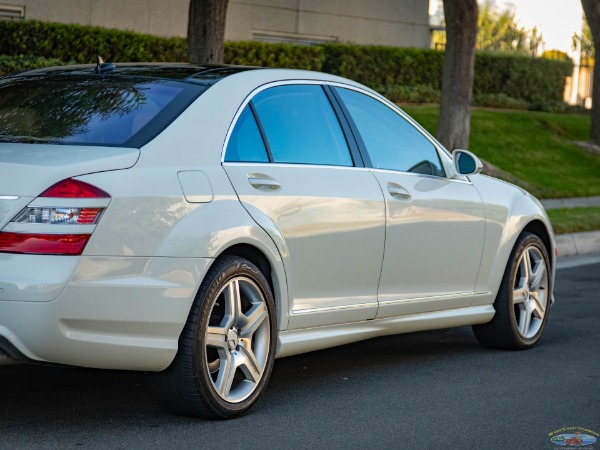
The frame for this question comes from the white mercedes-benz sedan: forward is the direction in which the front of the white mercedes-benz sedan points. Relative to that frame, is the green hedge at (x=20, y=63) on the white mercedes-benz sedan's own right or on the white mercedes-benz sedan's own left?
on the white mercedes-benz sedan's own left

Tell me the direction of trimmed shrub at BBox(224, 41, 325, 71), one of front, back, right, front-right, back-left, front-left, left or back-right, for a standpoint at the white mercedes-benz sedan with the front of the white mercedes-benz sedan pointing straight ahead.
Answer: front-left

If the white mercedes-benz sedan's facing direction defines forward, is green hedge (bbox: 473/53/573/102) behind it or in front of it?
in front

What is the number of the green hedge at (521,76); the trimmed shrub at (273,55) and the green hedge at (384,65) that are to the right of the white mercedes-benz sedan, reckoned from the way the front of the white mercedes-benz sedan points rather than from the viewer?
0

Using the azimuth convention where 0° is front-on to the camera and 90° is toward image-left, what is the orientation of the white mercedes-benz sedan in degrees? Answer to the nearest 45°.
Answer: approximately 225°

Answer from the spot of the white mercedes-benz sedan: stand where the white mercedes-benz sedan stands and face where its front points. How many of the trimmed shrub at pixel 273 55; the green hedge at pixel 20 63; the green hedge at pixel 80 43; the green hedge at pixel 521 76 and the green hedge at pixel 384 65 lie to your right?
0

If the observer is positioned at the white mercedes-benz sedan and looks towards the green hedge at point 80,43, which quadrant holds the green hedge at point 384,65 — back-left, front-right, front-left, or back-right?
front-right

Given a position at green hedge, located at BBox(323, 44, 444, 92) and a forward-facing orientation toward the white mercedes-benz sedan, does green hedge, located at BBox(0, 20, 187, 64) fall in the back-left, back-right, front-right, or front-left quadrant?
front-right

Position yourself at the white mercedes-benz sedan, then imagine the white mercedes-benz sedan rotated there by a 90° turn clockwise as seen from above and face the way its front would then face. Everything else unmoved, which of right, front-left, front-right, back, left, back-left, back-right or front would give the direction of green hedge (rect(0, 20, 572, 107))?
back-left

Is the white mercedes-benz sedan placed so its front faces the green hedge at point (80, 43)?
no

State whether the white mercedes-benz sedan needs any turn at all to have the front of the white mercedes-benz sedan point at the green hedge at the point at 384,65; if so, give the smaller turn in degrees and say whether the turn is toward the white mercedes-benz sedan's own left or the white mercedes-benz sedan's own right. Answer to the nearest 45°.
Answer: approximately 45° to the white mercedes-benz sedan's own left
